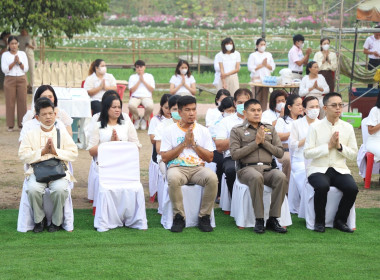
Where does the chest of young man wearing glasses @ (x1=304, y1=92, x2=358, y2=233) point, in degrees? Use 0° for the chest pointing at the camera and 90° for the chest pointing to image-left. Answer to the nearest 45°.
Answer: approximately 0°

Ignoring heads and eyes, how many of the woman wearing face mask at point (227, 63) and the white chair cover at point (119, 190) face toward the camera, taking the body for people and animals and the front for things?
2

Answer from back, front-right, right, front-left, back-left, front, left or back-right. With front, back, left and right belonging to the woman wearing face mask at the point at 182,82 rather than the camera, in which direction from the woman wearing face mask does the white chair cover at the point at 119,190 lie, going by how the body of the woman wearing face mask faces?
front

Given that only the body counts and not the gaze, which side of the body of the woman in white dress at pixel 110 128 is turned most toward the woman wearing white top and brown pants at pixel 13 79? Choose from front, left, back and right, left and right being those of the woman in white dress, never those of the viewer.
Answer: back

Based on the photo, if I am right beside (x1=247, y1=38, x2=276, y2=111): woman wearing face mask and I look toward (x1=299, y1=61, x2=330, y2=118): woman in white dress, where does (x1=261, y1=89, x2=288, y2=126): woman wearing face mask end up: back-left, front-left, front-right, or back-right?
front-right

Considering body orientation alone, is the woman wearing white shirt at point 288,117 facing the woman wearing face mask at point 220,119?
no

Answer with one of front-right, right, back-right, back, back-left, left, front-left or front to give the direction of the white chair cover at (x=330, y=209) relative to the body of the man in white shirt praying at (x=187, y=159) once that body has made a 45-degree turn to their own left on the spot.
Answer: front-left

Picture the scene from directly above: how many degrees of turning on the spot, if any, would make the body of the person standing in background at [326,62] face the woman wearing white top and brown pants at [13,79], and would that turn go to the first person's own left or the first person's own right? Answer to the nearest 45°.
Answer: approximately 90° to the first person's own right

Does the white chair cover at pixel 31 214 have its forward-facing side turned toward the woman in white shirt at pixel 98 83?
no

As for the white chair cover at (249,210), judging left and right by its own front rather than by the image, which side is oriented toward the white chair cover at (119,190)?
right

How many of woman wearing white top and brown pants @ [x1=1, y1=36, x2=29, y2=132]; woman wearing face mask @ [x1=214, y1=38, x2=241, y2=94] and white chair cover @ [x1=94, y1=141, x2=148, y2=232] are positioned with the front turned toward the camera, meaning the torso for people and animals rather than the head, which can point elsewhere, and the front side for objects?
3

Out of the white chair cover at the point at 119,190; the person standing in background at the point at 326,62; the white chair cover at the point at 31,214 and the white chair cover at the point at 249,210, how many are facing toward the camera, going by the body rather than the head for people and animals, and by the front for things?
4

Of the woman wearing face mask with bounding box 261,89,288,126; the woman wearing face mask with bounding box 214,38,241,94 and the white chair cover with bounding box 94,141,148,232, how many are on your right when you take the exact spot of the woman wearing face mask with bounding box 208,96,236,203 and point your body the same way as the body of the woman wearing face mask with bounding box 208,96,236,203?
1

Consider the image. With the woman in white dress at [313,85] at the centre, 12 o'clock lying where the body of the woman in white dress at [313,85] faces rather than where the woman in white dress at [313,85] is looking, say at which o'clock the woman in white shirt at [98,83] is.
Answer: the woman in white shirt at [98,83] is roughly at 4 o'clock from the woman in white dress at [313,85].

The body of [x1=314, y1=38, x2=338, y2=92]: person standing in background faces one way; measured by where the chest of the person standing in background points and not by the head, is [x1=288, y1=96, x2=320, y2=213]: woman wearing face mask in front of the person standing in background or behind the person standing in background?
in front

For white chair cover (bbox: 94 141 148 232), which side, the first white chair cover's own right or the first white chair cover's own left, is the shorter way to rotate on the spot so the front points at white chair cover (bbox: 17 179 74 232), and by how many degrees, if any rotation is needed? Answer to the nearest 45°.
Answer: approximately 90° to the first white chair cover's own right

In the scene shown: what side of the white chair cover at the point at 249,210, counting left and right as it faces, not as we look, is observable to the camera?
front

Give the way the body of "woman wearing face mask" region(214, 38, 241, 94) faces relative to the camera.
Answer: toward the camera

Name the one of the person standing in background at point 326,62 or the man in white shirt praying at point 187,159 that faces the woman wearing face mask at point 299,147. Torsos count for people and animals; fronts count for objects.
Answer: the person standing in background

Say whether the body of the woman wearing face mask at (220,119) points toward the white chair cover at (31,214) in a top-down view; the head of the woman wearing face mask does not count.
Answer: no

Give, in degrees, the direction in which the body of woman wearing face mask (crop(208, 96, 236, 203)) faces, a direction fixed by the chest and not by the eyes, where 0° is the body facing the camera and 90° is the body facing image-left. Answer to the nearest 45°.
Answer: approximately 315°
